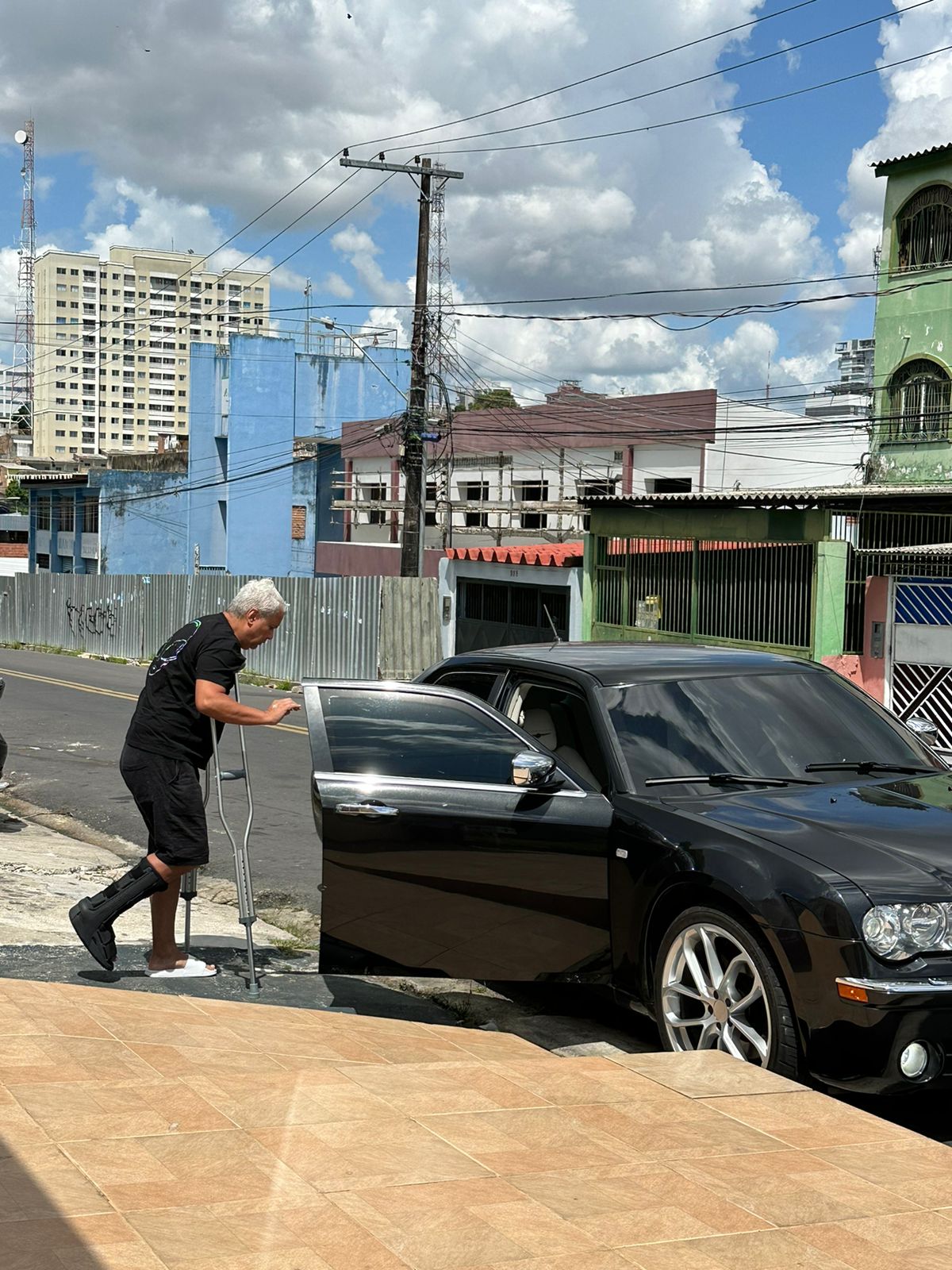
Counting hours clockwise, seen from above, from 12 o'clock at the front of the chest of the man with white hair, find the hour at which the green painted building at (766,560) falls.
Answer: The green painted building is roughly at 10 o'clock from the man with white hair.

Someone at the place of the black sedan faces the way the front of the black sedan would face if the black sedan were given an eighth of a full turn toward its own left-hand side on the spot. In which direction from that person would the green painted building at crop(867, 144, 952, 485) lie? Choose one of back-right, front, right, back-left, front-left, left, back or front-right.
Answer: left

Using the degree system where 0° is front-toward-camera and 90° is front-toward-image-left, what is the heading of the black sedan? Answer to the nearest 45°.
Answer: approximately 315°

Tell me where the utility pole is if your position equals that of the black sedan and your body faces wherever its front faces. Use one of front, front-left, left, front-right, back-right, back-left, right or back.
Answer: back-left

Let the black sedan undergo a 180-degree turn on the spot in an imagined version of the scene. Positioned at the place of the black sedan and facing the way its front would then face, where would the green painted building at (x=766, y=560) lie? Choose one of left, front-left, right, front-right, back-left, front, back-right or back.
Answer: front-right

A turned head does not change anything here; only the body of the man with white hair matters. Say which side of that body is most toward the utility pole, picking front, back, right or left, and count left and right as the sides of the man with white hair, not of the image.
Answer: left

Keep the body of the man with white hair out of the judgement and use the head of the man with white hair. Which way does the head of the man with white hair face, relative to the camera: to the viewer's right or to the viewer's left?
to the viewer's right

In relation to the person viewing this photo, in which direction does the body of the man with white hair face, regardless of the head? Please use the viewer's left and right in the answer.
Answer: facing to the right of the viewer

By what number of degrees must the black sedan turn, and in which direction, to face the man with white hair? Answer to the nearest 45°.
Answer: approximately 135° to its right

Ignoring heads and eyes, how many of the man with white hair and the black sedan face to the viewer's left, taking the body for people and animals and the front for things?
0

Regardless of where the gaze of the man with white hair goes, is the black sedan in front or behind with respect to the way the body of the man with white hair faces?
in front
